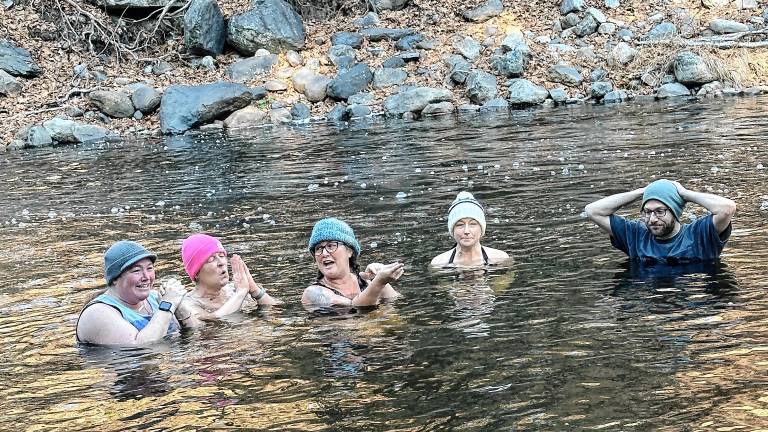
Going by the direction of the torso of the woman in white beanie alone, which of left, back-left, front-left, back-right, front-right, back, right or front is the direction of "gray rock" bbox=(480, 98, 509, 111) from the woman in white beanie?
back

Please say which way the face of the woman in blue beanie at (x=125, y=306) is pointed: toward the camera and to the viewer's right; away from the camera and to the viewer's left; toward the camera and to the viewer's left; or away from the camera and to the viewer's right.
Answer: toward the camera and to the viewer's right

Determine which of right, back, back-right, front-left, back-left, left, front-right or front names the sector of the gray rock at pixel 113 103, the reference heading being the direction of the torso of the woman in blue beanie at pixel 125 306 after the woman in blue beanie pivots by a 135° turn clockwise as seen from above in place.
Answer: right

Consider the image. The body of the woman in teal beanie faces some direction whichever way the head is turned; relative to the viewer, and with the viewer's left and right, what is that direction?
facing the viewer and to the right of the viewer

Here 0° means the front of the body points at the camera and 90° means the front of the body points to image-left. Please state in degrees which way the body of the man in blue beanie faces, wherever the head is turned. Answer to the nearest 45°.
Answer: approximately 0°

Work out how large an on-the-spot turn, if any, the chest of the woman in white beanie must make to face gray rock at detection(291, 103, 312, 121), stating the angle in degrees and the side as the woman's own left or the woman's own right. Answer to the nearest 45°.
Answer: approximately 180°

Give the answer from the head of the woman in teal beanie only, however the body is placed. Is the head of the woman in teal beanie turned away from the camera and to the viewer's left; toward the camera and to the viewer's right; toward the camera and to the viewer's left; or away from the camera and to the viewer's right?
toward the camera and to the viewer's left

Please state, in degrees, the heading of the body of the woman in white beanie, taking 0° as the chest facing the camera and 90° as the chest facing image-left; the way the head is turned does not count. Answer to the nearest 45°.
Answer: approximately 0°

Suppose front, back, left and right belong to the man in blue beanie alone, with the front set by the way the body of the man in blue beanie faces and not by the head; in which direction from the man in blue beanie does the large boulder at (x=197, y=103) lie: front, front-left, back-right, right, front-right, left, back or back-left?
back-right

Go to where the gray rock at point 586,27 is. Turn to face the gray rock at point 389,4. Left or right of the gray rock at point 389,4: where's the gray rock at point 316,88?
left

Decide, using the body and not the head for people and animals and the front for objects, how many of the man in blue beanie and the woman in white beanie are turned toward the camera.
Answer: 2

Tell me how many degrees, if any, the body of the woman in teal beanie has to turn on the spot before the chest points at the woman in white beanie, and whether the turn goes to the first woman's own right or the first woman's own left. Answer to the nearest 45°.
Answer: approximately 90° to the first woman's own left

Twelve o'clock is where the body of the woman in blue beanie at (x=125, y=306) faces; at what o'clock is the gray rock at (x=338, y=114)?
The gray rock is roughly at 8 o'clock from the woman in blue beanie.
